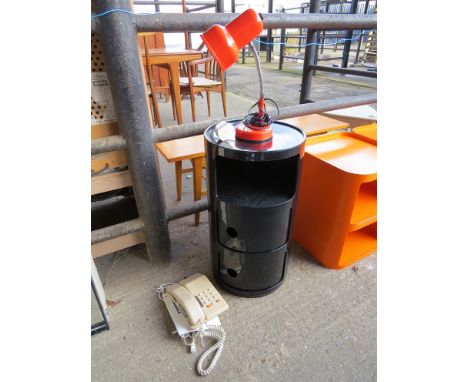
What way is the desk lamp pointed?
to the viewer's left

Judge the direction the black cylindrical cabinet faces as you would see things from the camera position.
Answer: facing the viewer

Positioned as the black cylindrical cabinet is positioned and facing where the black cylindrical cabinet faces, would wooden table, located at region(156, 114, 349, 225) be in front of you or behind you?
behind
